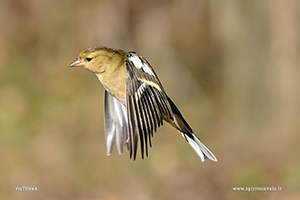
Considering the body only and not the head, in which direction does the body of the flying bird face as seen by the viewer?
to the viewer's left
